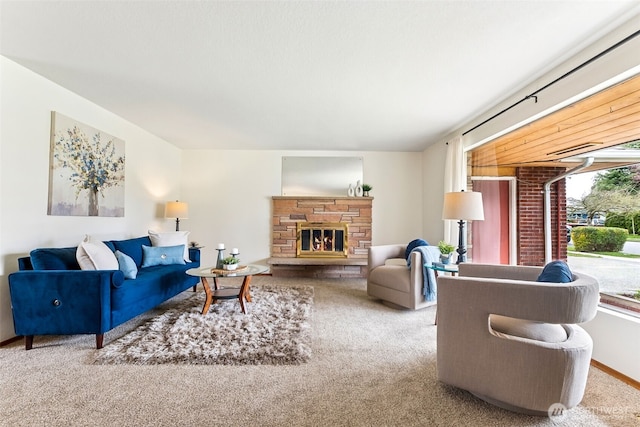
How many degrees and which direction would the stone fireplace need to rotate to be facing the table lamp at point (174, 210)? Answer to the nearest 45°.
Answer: approximately 90° to its right

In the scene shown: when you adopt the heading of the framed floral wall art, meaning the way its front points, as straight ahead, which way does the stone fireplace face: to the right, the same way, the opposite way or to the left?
to the right

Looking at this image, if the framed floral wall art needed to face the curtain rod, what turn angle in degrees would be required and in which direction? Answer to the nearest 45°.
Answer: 0° — it already faces it

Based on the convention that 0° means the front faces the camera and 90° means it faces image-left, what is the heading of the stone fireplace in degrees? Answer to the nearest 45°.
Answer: approximately 0°

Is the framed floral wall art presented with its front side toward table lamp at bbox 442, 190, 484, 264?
yes

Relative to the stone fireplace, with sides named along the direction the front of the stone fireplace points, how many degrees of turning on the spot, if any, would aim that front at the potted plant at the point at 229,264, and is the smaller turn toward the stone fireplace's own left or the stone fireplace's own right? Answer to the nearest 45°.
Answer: approximately 45° to the stone fireplace's own right

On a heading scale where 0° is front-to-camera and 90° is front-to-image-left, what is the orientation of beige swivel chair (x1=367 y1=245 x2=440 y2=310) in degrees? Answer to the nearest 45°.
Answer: approximately 45°
